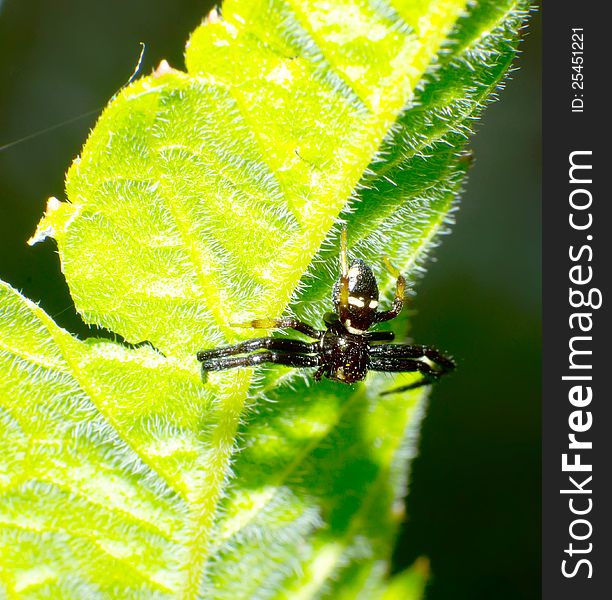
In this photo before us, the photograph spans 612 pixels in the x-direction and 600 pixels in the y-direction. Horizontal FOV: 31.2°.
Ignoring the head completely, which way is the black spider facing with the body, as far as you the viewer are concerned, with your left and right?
facing the viewer
